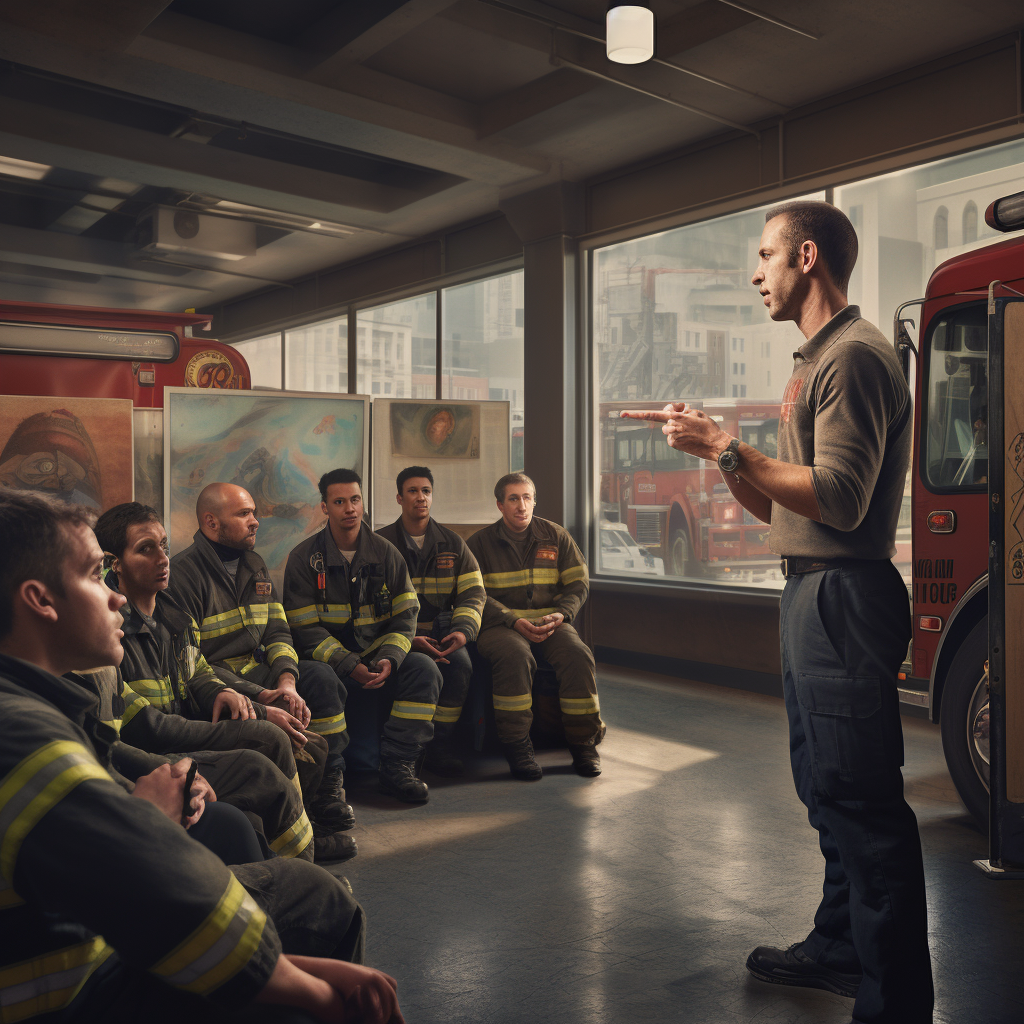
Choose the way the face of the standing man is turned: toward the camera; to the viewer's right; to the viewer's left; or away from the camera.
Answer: to the viewer's left

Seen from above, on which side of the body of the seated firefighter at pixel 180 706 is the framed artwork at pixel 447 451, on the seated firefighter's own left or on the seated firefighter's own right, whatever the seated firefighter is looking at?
on the seated firefighter's own left

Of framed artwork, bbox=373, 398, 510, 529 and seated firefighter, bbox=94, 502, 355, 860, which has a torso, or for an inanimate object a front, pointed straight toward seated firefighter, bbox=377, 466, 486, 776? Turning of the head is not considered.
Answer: the framed artwork

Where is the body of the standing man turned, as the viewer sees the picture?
to the viewer's left

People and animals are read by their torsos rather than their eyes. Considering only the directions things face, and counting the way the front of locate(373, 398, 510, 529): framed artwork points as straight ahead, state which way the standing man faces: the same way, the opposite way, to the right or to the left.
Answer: to the right

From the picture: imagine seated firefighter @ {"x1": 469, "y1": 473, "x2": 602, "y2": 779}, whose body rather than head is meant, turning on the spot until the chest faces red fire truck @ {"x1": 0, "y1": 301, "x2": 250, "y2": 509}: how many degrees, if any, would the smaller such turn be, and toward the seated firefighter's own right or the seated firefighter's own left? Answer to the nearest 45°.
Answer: approximately 90° to the seated firefighter's own right

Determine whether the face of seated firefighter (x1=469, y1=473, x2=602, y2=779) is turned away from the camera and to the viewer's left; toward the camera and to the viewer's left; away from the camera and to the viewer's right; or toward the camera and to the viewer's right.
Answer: toward the camera and to the viewer's right

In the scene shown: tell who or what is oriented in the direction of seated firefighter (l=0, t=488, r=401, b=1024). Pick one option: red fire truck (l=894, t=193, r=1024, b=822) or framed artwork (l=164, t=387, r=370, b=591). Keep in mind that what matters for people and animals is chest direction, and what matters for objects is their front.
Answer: the framed artwork

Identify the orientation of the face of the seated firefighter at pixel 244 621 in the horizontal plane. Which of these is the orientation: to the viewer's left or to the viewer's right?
to the viewer's right

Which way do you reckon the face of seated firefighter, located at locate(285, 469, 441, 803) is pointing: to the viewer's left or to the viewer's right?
to the viewer's right

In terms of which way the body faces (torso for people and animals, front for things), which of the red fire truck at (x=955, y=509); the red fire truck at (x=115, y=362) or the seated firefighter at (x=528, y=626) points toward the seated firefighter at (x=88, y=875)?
the seated firefighter at (x=528, y=626)

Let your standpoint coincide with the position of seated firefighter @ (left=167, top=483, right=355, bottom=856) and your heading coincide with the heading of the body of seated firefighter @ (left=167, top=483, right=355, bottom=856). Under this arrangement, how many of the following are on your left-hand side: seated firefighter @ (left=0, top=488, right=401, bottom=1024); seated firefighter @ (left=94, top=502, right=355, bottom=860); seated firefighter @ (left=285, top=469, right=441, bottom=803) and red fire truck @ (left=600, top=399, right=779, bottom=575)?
2
